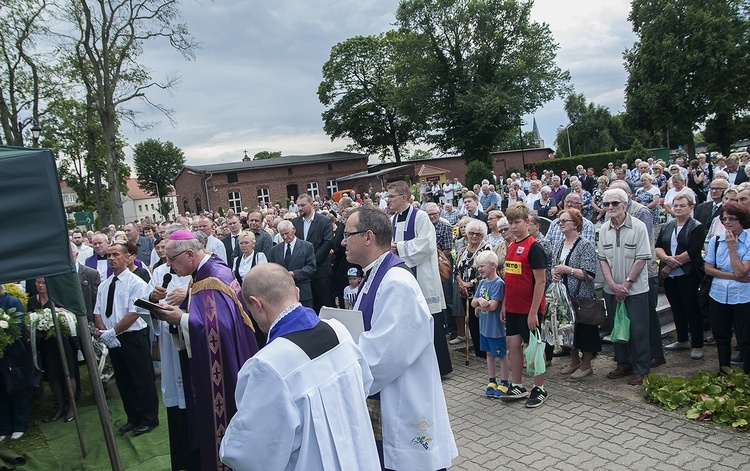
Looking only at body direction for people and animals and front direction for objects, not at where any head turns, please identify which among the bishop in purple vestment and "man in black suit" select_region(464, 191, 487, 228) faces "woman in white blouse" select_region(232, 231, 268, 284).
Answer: the man in black suit

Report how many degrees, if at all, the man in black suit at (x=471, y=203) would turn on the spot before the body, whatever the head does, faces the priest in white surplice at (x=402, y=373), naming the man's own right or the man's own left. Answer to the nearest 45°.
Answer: approximately 45° to the man's own left

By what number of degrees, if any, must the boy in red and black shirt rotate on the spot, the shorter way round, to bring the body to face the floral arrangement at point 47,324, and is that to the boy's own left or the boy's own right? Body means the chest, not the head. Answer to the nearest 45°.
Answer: approximately 45° to the boy's own right

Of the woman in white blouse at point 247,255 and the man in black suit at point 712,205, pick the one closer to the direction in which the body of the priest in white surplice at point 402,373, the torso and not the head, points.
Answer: the woman in white blouse

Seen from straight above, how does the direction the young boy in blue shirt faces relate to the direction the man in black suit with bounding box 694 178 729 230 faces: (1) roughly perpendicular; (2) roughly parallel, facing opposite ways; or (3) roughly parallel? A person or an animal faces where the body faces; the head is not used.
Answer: roughly parallel

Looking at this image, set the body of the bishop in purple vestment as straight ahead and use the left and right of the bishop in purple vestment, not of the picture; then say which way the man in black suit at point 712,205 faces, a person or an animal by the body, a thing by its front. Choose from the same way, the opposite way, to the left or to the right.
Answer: the same way

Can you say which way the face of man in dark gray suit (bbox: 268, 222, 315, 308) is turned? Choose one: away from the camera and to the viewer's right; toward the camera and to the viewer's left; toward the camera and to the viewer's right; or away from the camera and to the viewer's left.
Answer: toward the camera and to the viewer's left

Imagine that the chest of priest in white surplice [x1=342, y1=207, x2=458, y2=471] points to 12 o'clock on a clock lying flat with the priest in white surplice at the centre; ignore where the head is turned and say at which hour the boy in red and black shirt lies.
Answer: The boy in red and black shirt is roughly at 4 o'clock from the priest in white surplice.

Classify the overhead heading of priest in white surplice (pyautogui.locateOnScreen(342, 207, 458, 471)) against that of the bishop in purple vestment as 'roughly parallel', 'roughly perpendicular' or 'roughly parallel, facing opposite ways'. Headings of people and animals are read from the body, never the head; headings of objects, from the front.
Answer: roughly parallel

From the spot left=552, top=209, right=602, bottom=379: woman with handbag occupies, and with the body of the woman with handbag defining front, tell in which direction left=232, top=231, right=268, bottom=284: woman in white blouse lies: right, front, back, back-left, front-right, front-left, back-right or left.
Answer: front-right

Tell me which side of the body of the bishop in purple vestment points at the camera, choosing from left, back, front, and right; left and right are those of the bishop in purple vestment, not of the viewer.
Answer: left

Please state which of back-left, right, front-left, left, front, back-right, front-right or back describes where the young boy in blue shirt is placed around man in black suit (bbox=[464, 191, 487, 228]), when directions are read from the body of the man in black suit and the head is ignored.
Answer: front-left

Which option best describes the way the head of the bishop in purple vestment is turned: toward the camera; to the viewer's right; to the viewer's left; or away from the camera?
to the viewer's left

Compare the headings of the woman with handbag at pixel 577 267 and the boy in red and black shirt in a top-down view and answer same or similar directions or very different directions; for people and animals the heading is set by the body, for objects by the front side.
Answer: same or similar directions

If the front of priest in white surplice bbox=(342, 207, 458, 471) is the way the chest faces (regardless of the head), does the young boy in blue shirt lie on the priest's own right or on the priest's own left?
on the priest's own right

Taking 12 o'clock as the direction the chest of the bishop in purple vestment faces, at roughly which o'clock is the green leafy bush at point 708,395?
The green leafy bush is roughly at 6 o'clock from the bishop in purple vestment.

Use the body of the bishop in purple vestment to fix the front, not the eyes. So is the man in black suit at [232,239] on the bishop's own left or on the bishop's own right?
on the bishop's own right

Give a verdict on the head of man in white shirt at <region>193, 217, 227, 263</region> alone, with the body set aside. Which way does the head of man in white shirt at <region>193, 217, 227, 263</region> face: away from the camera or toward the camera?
toward the camera

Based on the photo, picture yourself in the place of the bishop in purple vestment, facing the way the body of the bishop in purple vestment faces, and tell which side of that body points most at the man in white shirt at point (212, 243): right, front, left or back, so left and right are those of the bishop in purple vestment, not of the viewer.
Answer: right

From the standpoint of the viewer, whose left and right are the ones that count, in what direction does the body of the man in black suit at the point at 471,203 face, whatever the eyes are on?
facing the viewer and to the left of the viewer

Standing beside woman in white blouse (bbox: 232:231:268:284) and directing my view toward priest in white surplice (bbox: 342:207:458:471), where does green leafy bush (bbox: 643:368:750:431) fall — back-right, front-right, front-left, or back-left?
front-left
